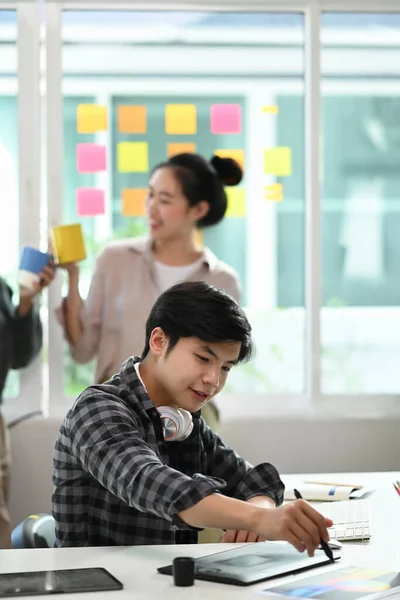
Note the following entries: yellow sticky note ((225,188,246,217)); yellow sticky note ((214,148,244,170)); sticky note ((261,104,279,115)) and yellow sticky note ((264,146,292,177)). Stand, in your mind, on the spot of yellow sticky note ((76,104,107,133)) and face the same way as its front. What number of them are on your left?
4

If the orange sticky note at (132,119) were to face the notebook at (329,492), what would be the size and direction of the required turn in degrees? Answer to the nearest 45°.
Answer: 0° — it already faces it

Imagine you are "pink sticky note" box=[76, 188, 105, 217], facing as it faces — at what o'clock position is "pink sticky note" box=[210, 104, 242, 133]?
"pink sticky note" box=[210, 104, 242, 133] is roughly at 9 o'clock from "pink sticky note" box=[76, 188, 105, 217].

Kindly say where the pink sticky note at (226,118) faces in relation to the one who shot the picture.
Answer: facing the viewer

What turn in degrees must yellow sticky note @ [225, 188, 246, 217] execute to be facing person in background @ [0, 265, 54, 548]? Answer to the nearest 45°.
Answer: approximately 90° to its right

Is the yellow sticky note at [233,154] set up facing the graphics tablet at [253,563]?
yes

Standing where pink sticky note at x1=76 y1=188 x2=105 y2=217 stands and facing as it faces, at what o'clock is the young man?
The young man is roughly at 12 o'clock from the pink sticky note.

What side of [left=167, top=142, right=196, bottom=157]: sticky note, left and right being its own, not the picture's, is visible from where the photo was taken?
front

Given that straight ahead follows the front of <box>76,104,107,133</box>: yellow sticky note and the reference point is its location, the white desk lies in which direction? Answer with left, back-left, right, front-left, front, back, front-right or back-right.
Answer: front

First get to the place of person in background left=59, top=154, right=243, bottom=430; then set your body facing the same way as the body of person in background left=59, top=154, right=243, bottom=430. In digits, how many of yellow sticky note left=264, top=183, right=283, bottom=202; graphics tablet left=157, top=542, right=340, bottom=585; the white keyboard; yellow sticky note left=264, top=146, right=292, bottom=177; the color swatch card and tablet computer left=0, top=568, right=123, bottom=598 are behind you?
2

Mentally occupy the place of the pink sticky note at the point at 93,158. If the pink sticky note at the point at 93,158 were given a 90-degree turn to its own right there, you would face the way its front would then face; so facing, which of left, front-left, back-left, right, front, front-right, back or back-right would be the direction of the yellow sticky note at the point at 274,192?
back

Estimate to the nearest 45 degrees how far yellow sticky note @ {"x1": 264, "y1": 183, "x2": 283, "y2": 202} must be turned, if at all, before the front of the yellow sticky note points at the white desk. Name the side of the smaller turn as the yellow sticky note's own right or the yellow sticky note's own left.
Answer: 0° — it already faces it

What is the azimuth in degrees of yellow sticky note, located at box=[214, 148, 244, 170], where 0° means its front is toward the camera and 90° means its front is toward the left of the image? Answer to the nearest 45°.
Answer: approximately 0°

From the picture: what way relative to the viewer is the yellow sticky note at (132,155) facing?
toward the camera
